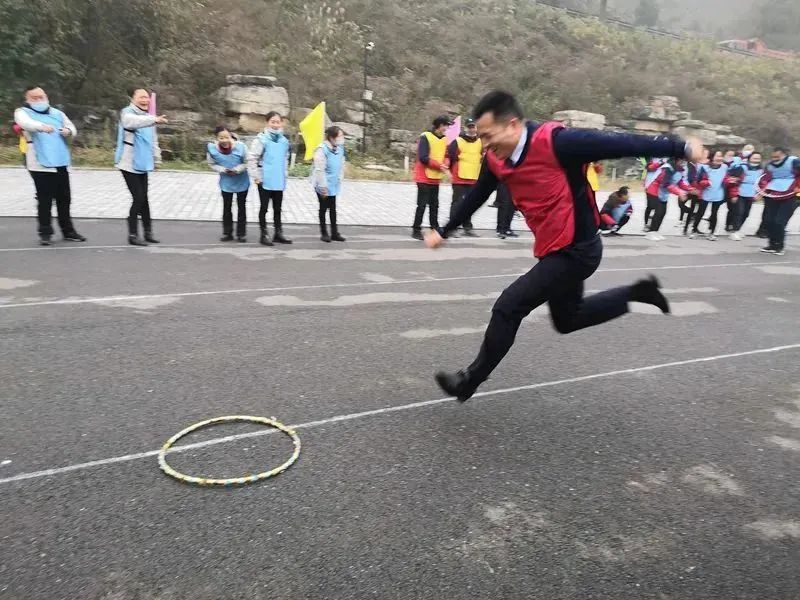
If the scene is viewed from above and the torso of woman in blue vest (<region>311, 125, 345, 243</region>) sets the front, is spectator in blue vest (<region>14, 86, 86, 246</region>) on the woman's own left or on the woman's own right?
on the woman's own right

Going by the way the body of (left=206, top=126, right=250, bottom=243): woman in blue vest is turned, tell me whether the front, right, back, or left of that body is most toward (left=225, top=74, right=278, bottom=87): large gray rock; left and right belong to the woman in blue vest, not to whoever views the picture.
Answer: back

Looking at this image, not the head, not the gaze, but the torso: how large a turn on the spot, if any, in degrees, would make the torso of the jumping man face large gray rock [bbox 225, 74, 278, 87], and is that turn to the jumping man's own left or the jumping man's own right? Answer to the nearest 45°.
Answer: approximately 90° to the jumping man's own right

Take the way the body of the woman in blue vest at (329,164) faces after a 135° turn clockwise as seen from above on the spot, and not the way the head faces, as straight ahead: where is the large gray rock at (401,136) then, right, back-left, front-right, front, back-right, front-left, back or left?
right

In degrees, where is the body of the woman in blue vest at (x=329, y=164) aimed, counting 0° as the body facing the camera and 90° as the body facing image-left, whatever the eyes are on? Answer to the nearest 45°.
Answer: approximately 315°

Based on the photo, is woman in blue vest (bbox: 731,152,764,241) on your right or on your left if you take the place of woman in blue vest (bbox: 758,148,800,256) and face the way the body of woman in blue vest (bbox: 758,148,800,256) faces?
on your right

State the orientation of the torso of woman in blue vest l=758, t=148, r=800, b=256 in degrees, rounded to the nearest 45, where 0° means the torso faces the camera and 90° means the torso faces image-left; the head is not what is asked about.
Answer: approximately 45°

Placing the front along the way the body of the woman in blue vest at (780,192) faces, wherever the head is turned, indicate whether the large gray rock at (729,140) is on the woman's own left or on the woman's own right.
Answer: on the woman's own right
